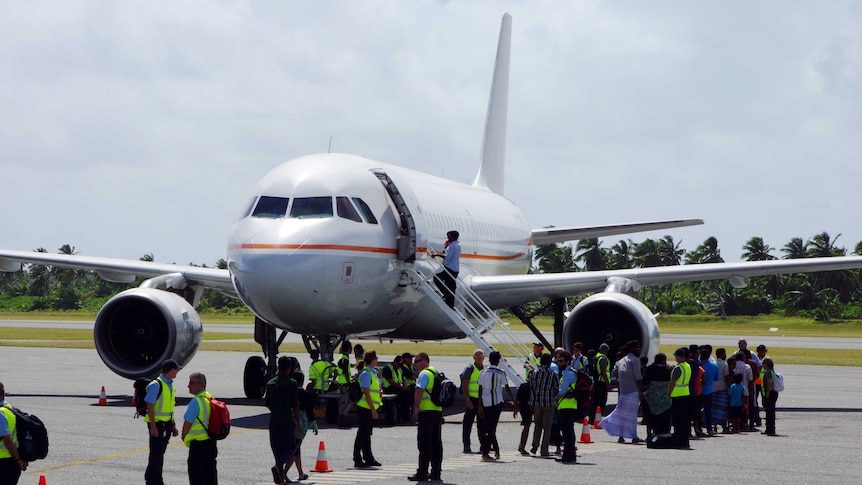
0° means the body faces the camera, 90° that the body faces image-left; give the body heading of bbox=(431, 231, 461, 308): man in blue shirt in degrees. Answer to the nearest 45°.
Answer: approximately 90°

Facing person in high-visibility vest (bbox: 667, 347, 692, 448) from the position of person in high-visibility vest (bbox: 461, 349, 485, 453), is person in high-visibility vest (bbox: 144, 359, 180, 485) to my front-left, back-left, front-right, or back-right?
back-right

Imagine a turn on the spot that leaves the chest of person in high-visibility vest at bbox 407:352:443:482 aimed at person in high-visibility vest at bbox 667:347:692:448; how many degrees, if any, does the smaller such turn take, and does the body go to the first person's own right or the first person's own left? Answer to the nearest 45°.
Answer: approximately 135° to the first person's own right

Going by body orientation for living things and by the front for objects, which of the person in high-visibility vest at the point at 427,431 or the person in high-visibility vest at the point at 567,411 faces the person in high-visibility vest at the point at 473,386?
the person in high-visibility vest at the point at 567,411

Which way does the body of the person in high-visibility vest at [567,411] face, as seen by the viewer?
to the viewer's left

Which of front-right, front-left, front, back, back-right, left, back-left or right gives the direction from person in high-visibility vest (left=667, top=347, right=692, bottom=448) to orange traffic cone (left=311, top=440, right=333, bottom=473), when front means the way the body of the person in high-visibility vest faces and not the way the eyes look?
left

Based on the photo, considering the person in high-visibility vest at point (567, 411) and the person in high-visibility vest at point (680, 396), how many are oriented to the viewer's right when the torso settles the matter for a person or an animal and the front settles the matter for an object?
0

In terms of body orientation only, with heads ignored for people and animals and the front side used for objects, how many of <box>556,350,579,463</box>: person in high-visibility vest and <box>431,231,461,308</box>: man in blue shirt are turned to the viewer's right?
0

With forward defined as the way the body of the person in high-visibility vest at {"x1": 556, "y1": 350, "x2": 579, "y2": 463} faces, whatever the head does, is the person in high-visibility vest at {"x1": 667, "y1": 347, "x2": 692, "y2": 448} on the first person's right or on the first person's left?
on the first person's right

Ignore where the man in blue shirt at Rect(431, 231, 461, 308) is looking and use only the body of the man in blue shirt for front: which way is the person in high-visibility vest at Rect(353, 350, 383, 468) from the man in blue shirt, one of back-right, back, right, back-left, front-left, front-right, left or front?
left
